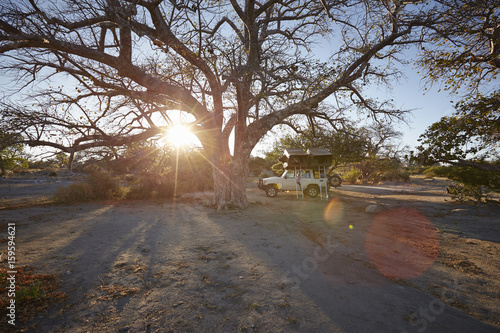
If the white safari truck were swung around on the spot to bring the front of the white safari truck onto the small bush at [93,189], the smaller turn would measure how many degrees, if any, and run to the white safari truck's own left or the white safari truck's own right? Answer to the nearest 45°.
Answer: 0° — it already faces it

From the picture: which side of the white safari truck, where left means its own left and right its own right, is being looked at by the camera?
left

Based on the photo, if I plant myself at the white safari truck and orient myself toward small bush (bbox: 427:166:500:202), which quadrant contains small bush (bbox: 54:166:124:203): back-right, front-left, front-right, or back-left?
back-right

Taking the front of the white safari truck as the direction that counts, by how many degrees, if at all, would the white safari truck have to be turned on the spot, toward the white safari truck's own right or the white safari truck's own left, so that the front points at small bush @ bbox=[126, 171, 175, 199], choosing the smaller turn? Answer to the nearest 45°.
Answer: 0° — it already faces it

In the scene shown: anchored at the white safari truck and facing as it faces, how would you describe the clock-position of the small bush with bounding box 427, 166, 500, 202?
The small bush is roughly at 7 o'clock from the white safari truck.
